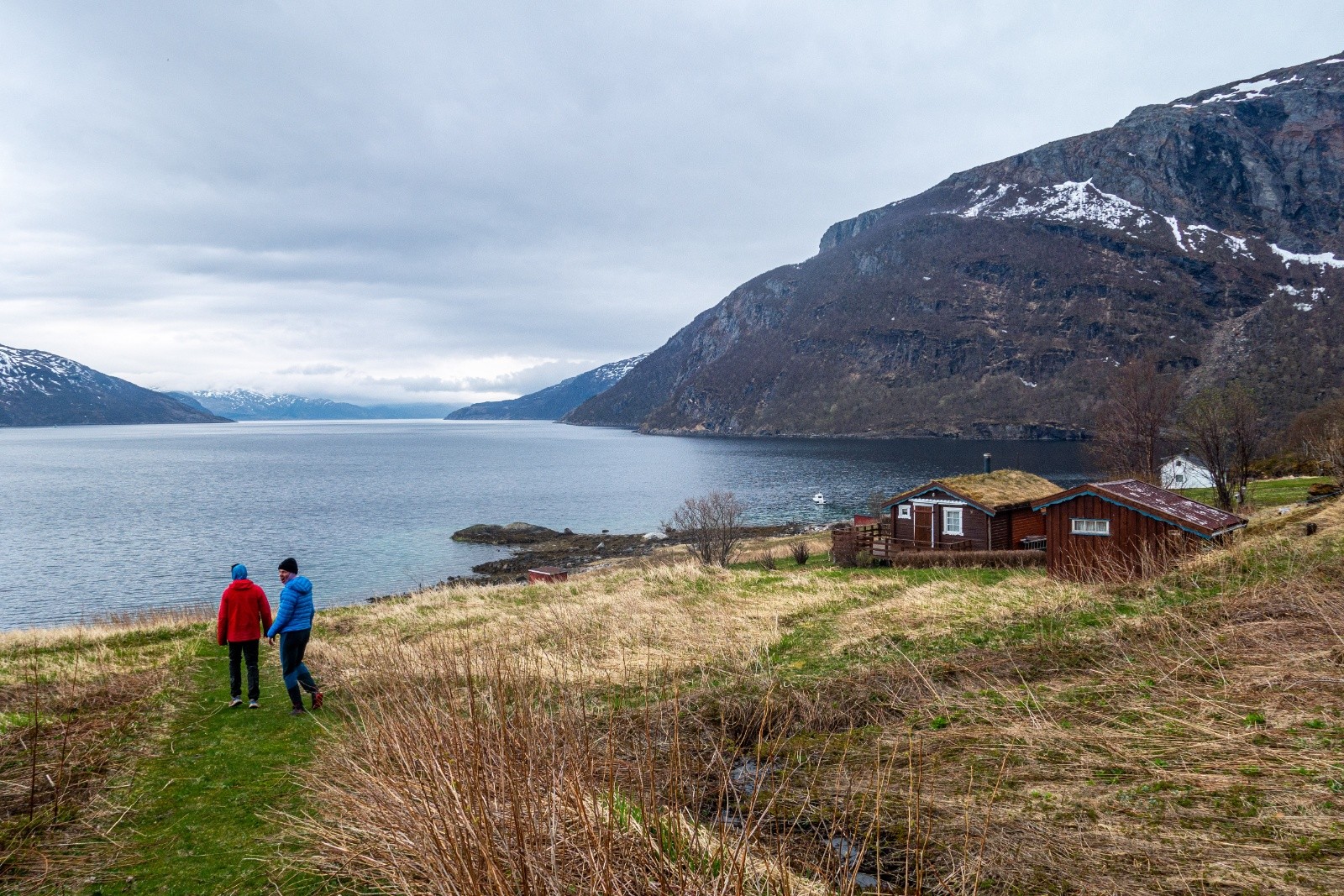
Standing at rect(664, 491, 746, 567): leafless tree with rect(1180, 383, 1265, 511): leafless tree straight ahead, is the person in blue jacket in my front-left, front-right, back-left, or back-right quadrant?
back-right

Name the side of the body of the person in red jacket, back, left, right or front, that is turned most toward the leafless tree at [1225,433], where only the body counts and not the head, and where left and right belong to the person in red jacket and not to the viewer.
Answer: right

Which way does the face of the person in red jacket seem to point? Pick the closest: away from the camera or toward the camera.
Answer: away from the camera

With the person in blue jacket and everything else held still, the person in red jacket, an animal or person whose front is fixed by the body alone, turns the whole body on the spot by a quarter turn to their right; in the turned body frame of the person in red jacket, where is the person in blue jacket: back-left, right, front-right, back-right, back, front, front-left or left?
front-right

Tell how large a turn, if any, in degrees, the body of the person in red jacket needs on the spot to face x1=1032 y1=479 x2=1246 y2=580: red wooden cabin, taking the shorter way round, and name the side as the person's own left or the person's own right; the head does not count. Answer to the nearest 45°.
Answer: approximately 90° to the person's own right

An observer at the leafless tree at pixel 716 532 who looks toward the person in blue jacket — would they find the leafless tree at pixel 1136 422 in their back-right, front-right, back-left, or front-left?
back-left

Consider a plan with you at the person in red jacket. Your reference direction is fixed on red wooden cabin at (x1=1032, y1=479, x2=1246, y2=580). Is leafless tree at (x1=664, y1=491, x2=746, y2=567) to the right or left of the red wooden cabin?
left

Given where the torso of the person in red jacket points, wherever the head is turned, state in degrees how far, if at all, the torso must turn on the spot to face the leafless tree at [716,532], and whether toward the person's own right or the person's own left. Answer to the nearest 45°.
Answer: approximately 45° to the person's own right

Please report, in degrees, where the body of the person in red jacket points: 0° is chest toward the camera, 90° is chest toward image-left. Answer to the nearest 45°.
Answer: approximately 180°
